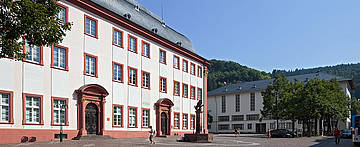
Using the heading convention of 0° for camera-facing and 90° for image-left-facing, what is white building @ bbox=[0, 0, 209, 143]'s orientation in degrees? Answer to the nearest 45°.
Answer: approximately 315°

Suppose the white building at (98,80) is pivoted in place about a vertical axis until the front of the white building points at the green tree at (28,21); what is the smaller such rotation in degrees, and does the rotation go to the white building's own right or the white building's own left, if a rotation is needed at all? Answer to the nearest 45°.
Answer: approximately 45° to the white building's own right
